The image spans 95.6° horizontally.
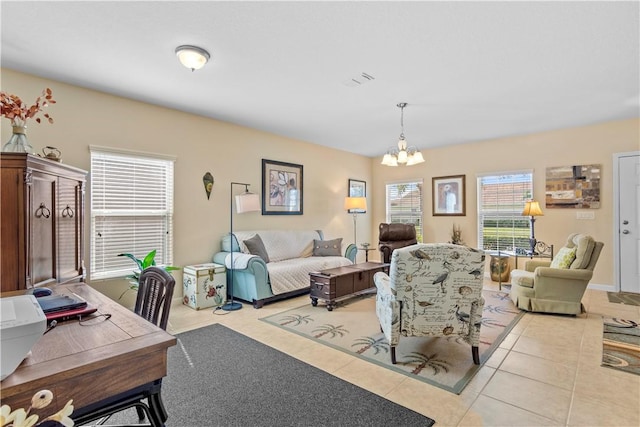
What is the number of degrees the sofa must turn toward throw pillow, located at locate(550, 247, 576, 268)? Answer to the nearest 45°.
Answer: approximately 45° to its left

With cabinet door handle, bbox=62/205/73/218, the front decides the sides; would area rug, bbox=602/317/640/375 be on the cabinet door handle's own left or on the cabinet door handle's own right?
on the cabinet door handle's own left

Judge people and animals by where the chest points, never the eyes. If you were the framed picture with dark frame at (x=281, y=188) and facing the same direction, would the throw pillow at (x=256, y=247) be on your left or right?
on your right

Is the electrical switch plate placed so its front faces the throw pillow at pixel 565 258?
yes

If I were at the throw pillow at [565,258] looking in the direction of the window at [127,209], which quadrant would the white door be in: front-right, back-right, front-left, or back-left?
back-right

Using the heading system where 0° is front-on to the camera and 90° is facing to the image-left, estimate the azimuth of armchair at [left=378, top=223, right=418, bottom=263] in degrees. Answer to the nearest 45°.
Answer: approximately 0°

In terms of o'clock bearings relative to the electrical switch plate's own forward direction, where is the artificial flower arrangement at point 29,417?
The artificial flower arrangement is roughly at 12 o'clock from the electrical switch plate.
